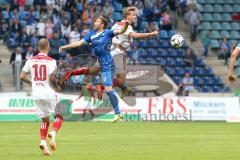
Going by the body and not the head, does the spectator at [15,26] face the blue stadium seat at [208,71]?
no

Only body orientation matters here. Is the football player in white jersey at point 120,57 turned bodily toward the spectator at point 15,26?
no

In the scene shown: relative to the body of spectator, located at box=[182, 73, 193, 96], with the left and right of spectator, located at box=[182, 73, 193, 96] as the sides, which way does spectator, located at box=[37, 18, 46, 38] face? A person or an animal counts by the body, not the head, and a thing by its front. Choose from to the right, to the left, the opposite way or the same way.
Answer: the same way

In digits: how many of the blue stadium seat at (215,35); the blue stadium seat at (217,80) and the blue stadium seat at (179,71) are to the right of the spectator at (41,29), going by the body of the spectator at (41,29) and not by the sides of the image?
0

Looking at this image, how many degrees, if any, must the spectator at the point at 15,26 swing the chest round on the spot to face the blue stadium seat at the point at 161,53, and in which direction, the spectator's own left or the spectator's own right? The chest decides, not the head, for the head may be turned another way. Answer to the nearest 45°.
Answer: approximately 90° to the spectator's own left

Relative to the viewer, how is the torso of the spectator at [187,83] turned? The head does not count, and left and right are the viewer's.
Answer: facing the viewer

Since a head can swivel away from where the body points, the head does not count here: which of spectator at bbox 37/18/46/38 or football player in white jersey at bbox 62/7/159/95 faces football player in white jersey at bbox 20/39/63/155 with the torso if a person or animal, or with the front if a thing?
the spectator

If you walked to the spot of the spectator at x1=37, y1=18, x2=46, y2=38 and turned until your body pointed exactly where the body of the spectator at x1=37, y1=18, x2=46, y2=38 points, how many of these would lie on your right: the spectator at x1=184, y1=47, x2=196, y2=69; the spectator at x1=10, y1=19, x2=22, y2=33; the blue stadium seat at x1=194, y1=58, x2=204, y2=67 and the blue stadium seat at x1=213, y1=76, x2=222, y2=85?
1

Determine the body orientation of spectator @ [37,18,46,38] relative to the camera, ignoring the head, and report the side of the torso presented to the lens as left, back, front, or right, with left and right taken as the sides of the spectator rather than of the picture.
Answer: front

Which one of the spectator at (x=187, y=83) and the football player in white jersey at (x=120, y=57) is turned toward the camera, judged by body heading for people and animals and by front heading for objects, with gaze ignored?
the spectator

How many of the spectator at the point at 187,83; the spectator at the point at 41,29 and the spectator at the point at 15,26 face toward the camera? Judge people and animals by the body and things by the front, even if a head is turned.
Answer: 3

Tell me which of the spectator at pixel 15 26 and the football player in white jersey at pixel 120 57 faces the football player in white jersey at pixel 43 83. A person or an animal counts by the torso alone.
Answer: the spectator
